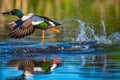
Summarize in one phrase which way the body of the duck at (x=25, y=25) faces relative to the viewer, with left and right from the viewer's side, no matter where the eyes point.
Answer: facing to the left of the viewer
